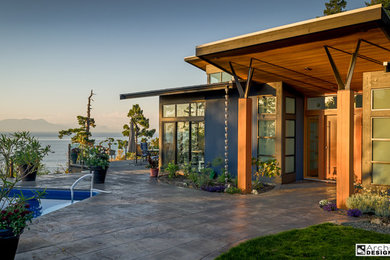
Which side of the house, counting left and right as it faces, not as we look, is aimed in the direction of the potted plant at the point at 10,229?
front

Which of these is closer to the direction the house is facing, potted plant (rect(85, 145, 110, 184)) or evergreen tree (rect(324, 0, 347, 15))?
the potted plant

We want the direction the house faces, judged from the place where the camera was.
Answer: facing the viewer and to the left of the viewer

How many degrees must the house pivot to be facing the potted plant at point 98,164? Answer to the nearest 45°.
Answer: approximately 45° to its right

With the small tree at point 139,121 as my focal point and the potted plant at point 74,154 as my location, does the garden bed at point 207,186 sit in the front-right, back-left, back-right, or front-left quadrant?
back-right

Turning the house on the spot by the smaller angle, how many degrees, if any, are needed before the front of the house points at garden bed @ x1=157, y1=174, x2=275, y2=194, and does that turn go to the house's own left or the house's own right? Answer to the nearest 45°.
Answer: approximately 45° to the house's own right

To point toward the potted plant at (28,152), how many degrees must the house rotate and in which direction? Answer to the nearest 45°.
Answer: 0° — it already faces it

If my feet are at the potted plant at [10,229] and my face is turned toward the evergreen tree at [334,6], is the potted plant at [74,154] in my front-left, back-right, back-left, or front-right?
front-left

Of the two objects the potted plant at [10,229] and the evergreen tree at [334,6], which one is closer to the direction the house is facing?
the potted plant
